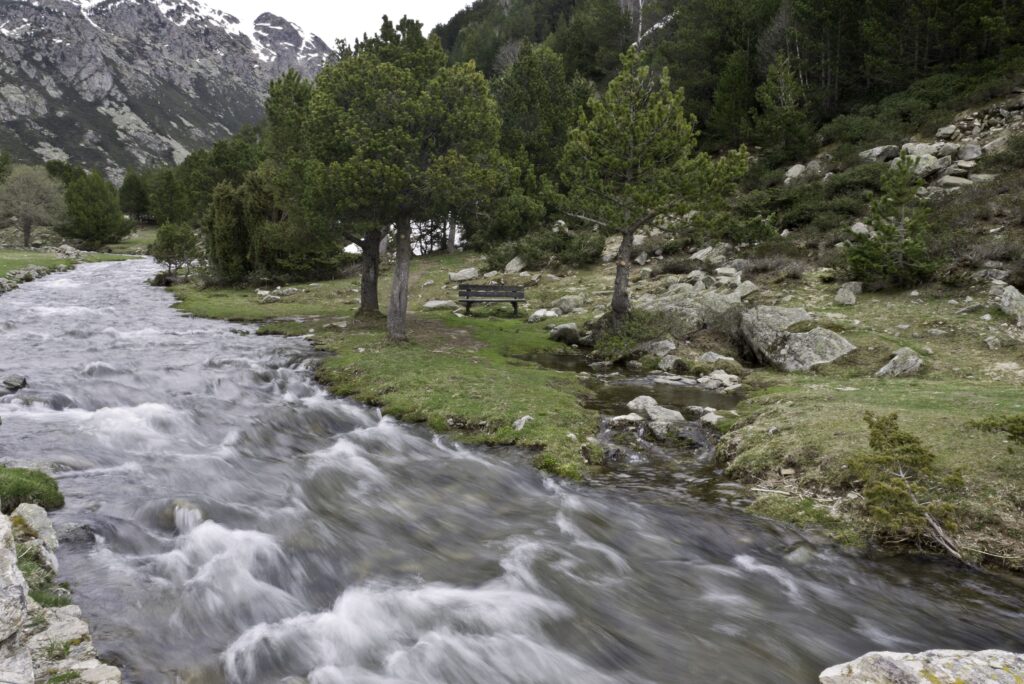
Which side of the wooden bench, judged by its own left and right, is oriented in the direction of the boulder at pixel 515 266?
back

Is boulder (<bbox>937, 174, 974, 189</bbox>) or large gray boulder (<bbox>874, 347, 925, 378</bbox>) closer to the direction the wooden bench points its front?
the large gray boulder

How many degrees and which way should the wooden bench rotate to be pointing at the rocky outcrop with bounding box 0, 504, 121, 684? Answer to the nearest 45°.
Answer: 0° — it already faces it

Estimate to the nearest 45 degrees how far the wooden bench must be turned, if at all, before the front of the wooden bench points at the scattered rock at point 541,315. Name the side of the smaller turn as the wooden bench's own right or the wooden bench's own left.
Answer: approximately 45° to the wooden bench's own left

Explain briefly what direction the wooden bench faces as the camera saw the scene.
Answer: facing the viewer

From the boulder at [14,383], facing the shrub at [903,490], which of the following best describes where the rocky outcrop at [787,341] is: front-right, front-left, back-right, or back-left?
front-left

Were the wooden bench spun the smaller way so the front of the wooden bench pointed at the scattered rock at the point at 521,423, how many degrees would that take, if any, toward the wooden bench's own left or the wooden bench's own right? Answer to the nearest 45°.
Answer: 0° — it already faces it

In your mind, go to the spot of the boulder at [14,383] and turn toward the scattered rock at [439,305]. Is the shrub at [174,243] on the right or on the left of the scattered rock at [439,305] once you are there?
left

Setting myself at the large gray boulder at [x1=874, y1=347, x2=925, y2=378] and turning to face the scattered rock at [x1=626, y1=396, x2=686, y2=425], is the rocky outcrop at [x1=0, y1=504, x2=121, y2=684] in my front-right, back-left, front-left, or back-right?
front-left

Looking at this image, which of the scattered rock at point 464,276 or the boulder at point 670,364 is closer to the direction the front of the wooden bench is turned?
the boulder

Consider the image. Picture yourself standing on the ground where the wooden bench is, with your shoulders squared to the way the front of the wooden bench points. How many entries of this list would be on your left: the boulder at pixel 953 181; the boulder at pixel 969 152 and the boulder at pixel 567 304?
3

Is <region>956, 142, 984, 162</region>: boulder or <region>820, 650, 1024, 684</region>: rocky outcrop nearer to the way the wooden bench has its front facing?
the rocky outcrop

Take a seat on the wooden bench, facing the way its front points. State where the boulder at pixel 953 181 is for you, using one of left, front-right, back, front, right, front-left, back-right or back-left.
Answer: left

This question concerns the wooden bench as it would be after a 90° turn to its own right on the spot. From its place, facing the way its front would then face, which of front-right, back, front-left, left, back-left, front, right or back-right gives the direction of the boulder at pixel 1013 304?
back-left

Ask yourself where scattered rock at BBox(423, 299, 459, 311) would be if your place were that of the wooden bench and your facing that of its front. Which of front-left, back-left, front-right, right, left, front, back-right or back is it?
back-right

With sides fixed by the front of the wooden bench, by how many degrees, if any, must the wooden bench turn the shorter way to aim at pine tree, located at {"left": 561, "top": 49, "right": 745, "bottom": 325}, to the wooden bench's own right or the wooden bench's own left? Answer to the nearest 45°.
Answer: approximately 45° to the wooden bench's own left

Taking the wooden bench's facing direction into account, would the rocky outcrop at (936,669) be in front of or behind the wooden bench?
in front
